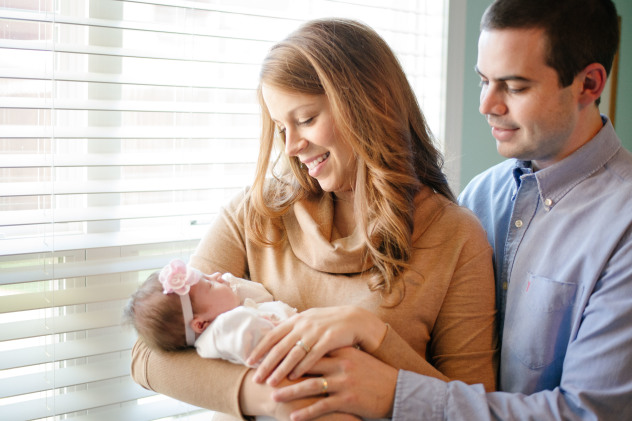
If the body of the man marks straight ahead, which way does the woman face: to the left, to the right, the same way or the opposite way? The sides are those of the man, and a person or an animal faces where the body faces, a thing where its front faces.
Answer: the same way

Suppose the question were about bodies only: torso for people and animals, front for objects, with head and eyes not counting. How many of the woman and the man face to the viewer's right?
0

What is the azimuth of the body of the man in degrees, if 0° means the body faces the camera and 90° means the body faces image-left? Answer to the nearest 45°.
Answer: approximately 45°

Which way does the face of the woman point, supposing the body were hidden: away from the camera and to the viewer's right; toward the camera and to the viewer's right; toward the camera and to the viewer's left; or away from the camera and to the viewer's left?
toward the camera and to the viewer's left

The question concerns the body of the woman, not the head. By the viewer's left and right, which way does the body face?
facing the viewer and to the left of the viewer
